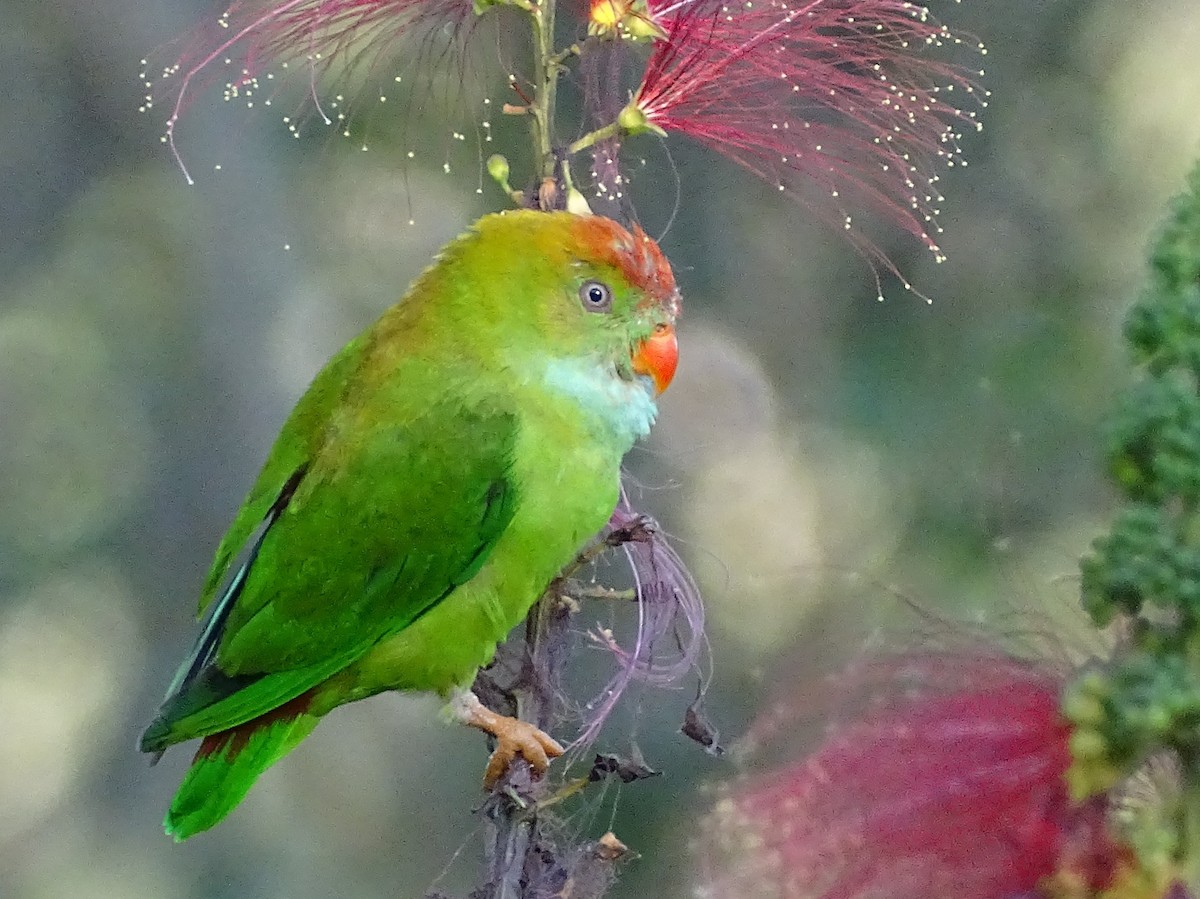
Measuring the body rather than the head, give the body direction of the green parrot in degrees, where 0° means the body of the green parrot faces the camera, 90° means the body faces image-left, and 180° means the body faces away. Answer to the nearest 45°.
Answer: approximately 270°
